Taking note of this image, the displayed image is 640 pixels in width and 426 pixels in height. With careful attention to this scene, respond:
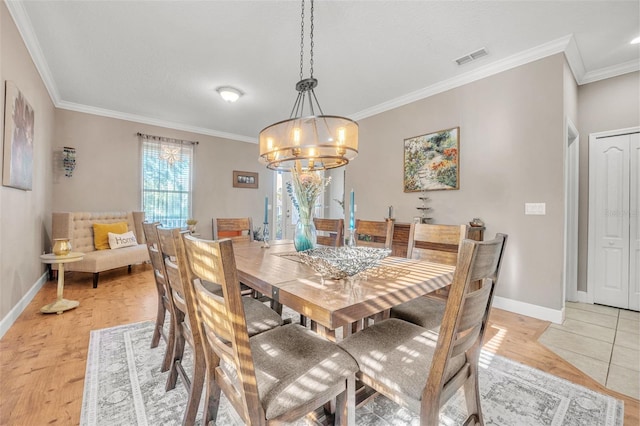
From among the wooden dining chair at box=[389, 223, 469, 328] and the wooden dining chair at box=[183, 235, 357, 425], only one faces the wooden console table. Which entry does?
the wooden dining chair at box=[183, 235, 357, 425]

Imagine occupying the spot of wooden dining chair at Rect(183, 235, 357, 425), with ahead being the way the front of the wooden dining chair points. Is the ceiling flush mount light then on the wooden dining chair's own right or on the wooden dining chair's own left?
on the wooden dining chair's own left

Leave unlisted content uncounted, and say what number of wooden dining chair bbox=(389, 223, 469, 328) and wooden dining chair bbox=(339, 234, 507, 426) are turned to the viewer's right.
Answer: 0

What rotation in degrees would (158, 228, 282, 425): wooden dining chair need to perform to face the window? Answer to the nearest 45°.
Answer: approximately 45° to its left

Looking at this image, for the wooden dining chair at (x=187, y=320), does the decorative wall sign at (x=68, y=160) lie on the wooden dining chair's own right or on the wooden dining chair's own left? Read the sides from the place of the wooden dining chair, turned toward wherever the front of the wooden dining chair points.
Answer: on the wooden dining chair's own left

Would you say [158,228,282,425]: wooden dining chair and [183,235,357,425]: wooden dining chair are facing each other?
no

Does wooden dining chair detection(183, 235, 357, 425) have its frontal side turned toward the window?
no

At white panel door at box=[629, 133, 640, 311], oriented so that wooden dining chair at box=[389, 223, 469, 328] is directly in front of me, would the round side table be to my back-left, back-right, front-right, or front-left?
front-right

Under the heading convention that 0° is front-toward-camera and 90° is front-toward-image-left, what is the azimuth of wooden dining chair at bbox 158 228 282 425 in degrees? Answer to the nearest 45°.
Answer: approximately 225°

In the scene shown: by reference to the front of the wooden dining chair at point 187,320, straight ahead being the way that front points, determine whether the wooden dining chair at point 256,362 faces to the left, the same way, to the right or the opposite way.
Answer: the same way

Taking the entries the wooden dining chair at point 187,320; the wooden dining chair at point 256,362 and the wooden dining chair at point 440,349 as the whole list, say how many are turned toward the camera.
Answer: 0

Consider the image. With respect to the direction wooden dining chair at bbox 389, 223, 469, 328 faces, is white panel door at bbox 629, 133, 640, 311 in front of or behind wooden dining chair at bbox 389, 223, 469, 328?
behind

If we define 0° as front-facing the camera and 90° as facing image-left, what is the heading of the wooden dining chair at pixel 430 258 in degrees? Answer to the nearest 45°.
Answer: approximately 45°

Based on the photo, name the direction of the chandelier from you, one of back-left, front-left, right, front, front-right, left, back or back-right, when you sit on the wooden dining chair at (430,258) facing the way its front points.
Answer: front-right

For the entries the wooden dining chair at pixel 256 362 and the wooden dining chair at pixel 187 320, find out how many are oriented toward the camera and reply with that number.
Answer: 0
